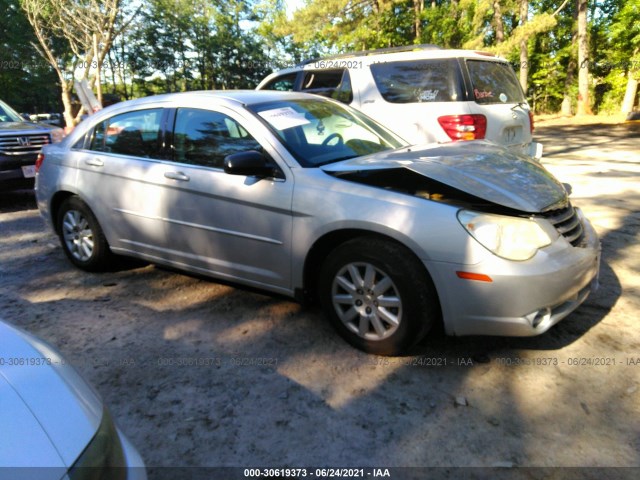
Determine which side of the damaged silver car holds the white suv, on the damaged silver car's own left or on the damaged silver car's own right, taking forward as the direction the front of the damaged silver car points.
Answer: on the damaged silver car's own left

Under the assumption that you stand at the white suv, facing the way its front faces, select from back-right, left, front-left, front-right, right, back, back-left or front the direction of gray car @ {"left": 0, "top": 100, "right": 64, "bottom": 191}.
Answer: front-left

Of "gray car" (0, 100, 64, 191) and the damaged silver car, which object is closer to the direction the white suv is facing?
the gray car

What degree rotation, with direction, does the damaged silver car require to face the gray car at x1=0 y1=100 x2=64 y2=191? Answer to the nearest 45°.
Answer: approximately 180°

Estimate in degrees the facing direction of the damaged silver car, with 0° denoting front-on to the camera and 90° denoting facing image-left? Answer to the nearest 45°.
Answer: approximately 315°

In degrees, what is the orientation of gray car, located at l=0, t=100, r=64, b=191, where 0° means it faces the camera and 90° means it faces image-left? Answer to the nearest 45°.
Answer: approximately 315°

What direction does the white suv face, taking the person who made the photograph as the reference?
facing away from the viewer and to the left of the viewer

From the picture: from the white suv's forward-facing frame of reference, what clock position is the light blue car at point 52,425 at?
The light blue car is roughly at 8 o'clock from the white suv.

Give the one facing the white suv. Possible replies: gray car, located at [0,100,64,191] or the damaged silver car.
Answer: the gray car

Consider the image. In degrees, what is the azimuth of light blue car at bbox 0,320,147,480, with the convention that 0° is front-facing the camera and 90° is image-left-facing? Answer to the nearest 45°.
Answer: approximately 315°
